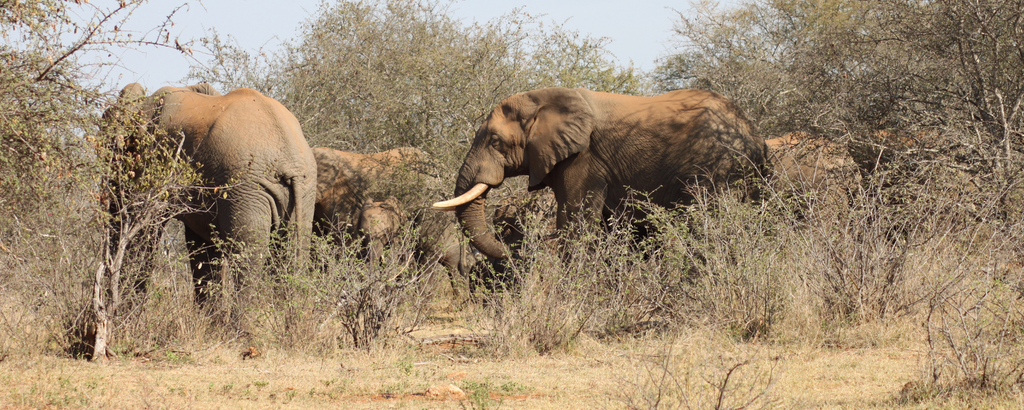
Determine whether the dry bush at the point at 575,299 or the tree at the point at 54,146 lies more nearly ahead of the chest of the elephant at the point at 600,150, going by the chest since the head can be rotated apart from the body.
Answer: the tree

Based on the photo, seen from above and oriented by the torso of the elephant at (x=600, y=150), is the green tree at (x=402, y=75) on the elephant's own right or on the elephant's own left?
on the elephant's own right

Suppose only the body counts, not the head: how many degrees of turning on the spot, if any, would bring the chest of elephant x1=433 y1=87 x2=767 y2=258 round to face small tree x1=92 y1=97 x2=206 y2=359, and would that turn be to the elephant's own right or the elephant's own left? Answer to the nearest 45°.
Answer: approximately 45° to the elephant's own left

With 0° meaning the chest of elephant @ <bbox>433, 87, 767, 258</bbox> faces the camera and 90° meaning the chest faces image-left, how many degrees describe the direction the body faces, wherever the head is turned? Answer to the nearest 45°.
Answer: approximately 90°

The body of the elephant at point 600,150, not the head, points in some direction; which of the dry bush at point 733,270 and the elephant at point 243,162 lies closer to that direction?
the elephant

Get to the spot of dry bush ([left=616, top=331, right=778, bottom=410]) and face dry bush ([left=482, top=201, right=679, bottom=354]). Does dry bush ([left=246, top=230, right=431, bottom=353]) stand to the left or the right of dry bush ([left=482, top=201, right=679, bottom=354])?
left

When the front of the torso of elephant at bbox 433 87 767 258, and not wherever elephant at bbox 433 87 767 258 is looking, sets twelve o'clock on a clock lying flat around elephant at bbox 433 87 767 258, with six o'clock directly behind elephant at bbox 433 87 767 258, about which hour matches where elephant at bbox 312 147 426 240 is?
elephant at bbox 312 147 426 240 is roughly at 1 o'clock from elephant at bbox 433 87 767 258.

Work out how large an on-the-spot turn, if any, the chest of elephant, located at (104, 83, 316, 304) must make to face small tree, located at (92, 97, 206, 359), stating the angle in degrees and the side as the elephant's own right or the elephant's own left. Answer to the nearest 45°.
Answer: approximately 90° to the elephant's own left

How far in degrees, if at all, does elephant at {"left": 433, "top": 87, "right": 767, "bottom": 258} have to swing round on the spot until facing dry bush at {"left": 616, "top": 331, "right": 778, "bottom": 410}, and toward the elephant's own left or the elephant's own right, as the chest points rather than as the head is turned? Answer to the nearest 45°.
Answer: approximately 90° to the elephant's own left

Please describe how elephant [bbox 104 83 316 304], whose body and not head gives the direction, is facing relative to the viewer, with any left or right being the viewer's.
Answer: facing away from the viewer and to the left of the viewer

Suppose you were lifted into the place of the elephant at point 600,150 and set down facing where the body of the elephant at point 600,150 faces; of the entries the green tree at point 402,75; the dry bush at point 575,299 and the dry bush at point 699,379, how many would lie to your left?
2

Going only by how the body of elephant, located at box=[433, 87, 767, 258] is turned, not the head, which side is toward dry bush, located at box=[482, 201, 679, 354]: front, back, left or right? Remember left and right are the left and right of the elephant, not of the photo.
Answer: left
